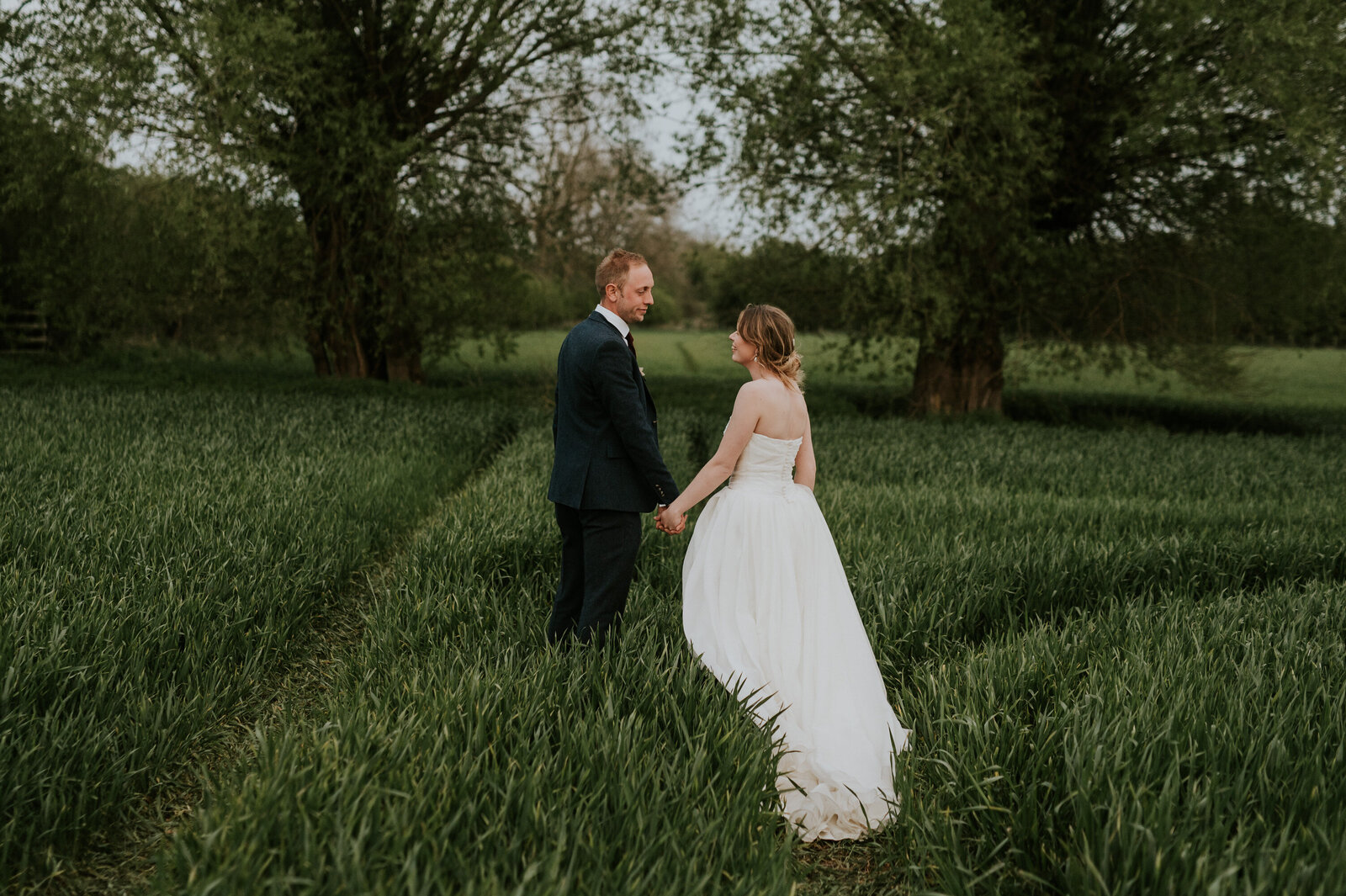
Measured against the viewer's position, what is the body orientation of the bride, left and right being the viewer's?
facing away from the viewer and to the left of the viewer

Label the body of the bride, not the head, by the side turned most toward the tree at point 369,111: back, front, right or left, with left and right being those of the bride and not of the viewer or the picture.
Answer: front

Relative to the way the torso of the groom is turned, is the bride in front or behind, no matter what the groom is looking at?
in front

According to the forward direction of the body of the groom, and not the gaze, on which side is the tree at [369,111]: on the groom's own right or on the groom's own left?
on the groom's own left

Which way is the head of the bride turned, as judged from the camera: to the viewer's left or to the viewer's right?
to the viewer's left
